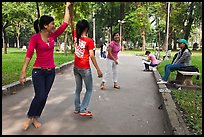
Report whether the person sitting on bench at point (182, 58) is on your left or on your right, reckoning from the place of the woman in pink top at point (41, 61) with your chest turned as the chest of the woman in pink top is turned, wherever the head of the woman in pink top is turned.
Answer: on your left

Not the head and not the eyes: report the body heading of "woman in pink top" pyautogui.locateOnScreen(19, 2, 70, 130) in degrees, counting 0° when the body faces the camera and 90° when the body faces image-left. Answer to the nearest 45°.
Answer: approximately 315°

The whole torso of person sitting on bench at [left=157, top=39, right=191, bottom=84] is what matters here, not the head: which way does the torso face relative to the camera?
to the viewer's left

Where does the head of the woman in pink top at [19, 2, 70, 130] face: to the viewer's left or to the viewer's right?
to the viewer's right

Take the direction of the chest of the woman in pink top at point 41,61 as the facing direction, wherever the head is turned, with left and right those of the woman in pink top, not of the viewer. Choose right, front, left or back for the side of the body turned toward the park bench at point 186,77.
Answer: left

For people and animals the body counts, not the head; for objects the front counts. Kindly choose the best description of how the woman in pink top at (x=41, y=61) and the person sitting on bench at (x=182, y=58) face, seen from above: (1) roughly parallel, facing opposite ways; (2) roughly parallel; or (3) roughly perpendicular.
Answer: roughly parallel, facing opposite ways

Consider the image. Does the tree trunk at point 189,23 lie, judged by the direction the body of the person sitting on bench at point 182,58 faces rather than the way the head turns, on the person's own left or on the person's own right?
on the person's own right

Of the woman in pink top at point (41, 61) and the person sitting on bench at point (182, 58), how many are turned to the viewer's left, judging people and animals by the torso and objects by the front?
1

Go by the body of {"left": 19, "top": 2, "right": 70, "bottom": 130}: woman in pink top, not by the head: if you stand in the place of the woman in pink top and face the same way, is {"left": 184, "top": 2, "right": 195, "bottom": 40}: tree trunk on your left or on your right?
on your left
